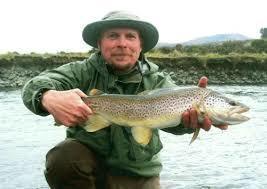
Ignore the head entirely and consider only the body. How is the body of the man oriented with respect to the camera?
toward the camera

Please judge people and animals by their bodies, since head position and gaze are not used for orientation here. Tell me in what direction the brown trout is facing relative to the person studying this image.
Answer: facing to the right of the viewer
